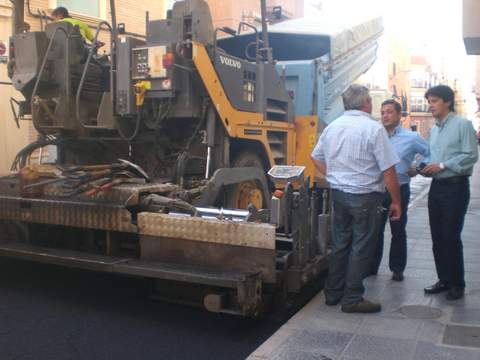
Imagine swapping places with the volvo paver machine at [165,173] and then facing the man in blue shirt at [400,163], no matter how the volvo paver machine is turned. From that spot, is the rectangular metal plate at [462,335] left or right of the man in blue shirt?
right

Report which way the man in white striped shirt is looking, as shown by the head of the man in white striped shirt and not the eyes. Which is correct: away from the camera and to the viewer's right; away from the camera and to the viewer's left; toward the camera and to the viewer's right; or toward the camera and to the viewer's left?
away from the camera and to the viewer's right

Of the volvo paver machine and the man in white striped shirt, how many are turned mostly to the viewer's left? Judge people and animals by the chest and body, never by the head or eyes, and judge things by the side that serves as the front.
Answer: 0

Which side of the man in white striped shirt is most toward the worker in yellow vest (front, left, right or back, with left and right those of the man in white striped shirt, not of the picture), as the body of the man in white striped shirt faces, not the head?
left

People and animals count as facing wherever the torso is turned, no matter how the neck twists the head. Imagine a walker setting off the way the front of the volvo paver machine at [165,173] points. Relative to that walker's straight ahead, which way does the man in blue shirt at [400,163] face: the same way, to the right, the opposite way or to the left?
the opposite way

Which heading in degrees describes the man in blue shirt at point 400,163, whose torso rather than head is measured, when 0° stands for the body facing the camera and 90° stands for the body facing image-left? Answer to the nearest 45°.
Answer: approximately 45°

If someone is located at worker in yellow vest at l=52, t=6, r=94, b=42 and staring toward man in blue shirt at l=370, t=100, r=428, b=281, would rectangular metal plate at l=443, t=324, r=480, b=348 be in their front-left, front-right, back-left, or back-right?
front-right

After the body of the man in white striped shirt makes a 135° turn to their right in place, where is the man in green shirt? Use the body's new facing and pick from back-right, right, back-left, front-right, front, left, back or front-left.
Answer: back-left

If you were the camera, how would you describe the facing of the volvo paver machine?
facing away from the viewer and to the right of the viewer

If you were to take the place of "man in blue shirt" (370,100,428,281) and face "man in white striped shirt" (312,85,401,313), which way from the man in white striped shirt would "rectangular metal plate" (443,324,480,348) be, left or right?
left

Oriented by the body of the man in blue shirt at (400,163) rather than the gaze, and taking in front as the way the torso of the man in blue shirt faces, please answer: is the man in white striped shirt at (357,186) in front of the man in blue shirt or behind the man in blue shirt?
in front

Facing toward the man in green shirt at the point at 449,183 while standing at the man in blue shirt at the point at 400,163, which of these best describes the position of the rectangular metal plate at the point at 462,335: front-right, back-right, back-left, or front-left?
front-right

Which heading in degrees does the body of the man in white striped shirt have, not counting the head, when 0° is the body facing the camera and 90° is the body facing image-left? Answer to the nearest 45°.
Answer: approximately 225°

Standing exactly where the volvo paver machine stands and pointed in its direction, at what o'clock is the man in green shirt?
The man in green shirt is roughly at 2 o'clock from the volvo paver machine.
